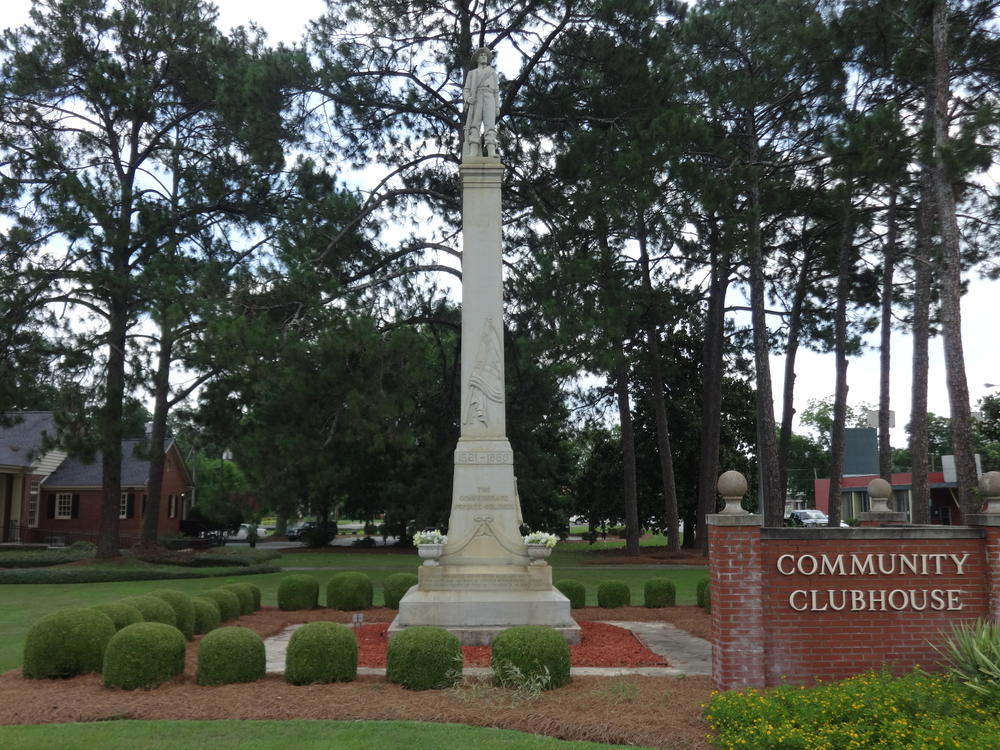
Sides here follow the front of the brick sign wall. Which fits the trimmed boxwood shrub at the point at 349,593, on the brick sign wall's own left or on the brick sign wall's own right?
on the brick sign wall's own right

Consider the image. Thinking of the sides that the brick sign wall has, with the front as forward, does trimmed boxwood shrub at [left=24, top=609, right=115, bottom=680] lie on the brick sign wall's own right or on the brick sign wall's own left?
on the brick sign wall's own right

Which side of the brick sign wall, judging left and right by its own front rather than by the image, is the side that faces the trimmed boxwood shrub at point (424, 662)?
right

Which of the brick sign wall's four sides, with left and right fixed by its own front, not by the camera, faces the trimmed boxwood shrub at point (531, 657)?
right

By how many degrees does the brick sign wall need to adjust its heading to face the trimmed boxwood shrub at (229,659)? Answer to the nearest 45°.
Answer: approximately 90° to its right

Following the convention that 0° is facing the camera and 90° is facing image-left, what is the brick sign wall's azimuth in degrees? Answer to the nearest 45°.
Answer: approximately 0°

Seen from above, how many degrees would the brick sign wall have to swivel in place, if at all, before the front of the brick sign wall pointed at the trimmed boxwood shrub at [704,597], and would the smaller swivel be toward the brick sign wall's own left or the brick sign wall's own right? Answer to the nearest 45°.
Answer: approximately 180°

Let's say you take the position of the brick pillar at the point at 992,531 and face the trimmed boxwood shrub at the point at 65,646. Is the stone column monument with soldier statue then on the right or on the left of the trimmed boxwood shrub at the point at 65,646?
right

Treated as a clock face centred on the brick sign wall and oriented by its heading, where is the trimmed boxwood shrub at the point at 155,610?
The trimmed boxwood shrub is roughly at 3 o'clock from the brick sign wall.

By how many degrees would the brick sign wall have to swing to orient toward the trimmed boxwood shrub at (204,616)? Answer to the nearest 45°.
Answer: approximately 90° to its right
